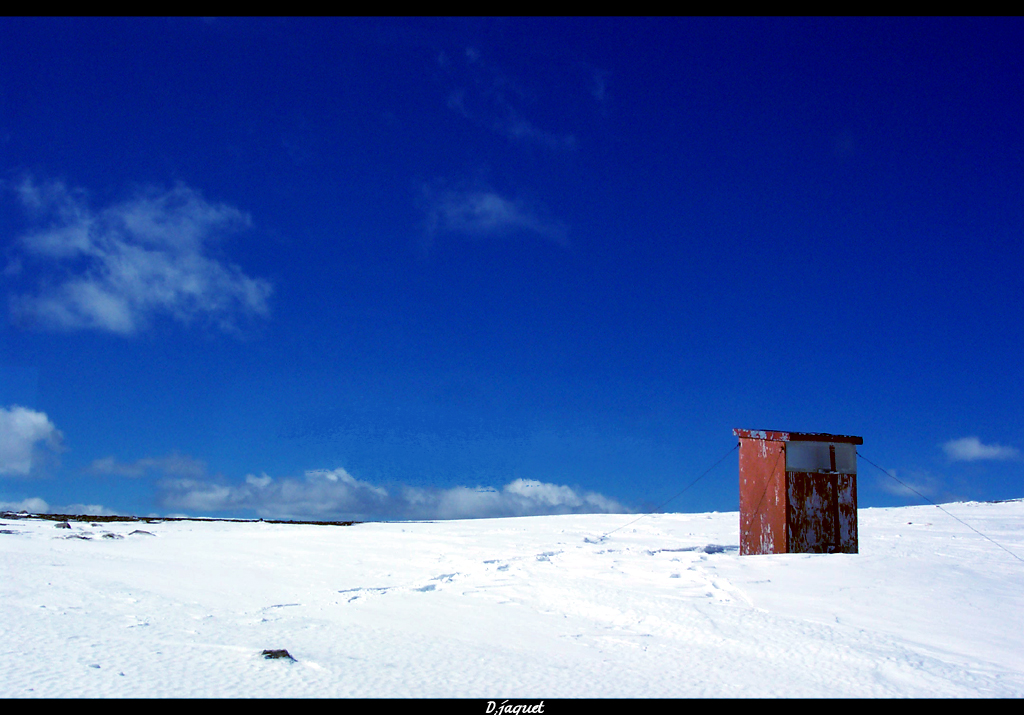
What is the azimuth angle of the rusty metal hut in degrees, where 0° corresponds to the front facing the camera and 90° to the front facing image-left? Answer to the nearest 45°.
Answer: approximately 315°

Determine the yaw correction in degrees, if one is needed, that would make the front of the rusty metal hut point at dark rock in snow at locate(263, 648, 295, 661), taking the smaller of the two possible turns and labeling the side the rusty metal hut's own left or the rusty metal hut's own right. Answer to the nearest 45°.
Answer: approximately 45° to the rusty metal hut's own right
